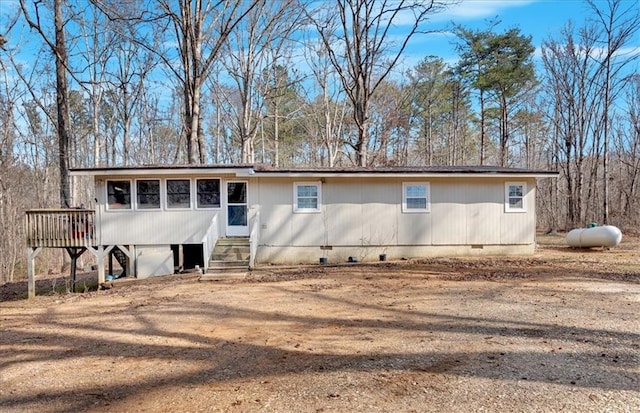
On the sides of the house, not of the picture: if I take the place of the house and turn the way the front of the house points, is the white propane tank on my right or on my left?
on my left

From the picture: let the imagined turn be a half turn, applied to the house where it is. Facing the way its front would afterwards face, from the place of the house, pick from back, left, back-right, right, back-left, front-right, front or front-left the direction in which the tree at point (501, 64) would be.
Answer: front-right

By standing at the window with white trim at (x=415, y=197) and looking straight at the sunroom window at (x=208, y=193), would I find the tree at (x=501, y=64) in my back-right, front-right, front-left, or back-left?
back-right

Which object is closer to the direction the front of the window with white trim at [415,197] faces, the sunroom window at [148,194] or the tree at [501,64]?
the sunroom window

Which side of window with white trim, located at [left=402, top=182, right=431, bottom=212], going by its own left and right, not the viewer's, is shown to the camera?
front

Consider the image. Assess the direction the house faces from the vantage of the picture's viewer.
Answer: facing the viewer

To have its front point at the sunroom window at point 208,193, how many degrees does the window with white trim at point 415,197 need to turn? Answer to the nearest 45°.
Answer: approximately 90° to its right

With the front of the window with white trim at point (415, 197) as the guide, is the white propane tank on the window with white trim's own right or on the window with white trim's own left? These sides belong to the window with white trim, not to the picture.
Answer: on the window with white trim's own left
